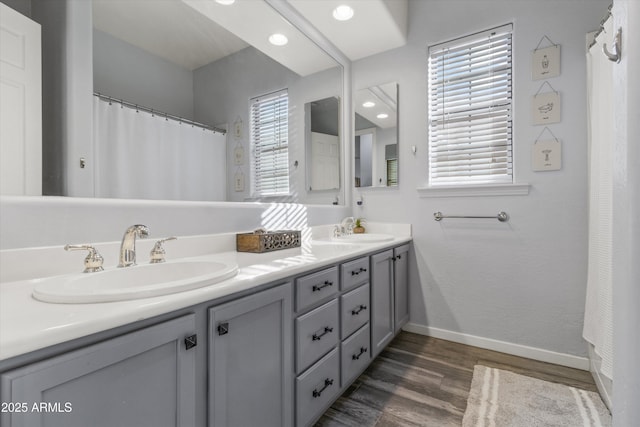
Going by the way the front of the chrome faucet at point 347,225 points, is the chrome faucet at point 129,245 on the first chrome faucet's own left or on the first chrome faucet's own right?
on the first chrome faucet's own right

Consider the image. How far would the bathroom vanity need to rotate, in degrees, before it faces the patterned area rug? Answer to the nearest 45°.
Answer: approximately 45° to its left

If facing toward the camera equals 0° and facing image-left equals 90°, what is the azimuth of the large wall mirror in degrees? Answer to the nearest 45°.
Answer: approximately 315°

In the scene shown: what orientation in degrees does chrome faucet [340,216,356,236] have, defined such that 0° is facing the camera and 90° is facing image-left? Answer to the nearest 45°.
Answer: approximately 315°

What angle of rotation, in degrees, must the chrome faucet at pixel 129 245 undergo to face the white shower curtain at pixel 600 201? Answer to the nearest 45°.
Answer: approximately 45° to its left

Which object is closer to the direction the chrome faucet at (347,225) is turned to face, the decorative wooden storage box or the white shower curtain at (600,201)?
the white shower curtain

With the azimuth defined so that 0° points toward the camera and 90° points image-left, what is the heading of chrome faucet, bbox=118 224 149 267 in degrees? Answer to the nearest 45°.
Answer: approximately 315°
